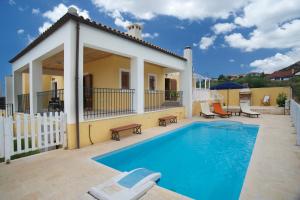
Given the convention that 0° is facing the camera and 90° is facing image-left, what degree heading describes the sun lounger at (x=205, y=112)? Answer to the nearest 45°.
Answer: approximately 315°

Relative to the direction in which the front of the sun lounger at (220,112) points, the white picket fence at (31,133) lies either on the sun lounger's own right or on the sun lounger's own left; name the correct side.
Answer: on the sun lounger's own right

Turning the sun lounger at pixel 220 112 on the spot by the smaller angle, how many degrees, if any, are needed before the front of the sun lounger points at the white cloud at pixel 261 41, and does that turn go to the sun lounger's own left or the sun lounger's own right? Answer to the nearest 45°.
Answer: approximately 135° to the sun lounger's own left

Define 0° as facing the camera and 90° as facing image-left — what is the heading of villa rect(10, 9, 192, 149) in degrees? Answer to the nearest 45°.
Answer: approximately 315°

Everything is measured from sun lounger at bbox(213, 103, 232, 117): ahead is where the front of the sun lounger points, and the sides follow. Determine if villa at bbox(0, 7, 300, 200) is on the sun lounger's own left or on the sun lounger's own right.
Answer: on the sun lounger's own right

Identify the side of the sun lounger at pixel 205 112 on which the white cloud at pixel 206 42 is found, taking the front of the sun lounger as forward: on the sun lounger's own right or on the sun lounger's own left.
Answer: on the sun lounger's own left

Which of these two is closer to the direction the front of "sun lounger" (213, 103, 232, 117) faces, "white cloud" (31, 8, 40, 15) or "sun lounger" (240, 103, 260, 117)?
the sun lounger
